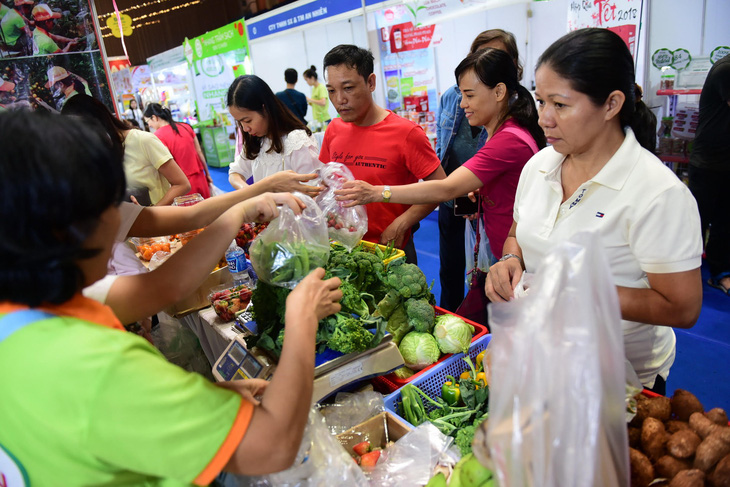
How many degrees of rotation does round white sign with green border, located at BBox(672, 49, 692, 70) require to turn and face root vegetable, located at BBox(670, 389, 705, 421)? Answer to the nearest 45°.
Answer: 0° — it already faces it

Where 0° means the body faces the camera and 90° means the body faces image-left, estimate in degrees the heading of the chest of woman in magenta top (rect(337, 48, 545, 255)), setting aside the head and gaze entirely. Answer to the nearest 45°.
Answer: approximately 90°

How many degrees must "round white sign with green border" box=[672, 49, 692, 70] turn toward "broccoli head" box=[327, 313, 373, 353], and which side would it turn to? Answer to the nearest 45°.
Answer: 0° — it already faces it

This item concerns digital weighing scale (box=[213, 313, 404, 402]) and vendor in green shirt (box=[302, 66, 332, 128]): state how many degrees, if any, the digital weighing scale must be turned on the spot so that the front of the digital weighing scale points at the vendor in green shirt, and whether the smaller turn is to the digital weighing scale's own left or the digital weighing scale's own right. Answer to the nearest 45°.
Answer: approximately 135° to the digital weighing scale's own right

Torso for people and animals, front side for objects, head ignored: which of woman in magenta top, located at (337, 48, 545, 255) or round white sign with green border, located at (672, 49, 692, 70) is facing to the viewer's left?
the woman in magenta top

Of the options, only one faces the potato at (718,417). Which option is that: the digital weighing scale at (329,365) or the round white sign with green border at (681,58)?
the round white sign with green border

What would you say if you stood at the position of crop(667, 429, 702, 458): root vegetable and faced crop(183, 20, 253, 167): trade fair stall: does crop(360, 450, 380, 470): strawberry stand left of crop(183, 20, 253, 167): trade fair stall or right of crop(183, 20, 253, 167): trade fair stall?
left

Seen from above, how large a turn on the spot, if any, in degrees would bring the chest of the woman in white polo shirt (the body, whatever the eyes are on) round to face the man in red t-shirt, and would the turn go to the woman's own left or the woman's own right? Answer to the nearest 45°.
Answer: approximately 90° to the woman's own right
